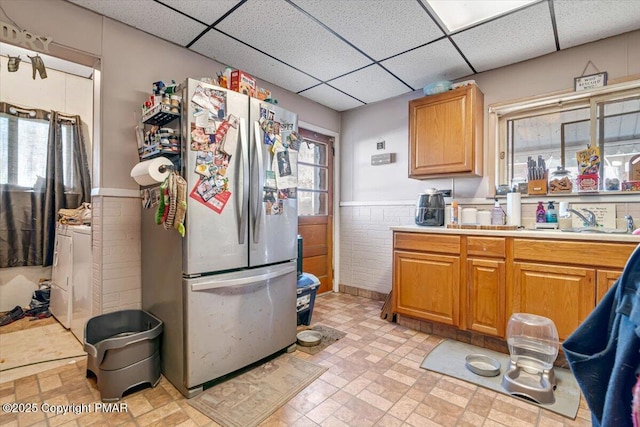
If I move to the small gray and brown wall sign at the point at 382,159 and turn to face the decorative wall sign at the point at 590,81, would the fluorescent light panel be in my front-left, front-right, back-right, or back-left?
front-right

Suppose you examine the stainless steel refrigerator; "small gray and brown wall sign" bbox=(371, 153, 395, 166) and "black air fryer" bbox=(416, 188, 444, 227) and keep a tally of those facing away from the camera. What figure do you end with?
0

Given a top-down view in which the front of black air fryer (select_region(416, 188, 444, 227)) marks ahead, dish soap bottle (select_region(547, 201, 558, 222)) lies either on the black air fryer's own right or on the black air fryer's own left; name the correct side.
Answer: on the black air fryer's own left

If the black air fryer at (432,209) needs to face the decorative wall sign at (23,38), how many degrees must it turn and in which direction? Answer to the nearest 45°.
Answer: approximately 45° to its right

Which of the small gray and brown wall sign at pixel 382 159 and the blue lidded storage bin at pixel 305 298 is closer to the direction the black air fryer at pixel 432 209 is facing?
the blue lidded storage bin

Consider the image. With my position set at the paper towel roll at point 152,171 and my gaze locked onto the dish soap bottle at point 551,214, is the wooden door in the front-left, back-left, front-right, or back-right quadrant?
front-left

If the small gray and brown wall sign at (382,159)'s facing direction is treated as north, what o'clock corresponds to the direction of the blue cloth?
The blue cloth is roughly at 10 o'clock from the small gray and brown wall sign.

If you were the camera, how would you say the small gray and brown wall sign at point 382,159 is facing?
facing the viewer and to the left of the viewer

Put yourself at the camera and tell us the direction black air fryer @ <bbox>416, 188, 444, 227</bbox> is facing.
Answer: facing the viewer

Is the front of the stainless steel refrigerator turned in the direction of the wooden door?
no

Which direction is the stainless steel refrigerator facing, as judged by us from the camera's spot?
facing the viewer and to the right of the viewer

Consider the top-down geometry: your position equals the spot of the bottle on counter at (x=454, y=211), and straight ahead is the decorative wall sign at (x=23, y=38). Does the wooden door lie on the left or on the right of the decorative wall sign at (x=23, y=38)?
right

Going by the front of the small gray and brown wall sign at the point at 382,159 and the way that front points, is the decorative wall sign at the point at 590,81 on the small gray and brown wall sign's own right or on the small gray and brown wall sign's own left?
on the small gray and brown wall sign's own left

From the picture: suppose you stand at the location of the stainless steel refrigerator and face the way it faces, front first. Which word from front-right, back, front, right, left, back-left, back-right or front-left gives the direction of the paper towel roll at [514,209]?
front-left

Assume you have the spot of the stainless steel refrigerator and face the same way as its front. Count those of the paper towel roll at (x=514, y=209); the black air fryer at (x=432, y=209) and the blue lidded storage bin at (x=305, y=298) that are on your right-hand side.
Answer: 0

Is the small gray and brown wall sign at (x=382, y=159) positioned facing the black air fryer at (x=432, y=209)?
no

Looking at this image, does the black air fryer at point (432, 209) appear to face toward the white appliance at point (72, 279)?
no

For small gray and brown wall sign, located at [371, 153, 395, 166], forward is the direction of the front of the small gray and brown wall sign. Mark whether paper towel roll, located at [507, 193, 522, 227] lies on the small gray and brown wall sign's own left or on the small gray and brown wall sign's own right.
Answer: on the small gray and brown wall sign's own left
